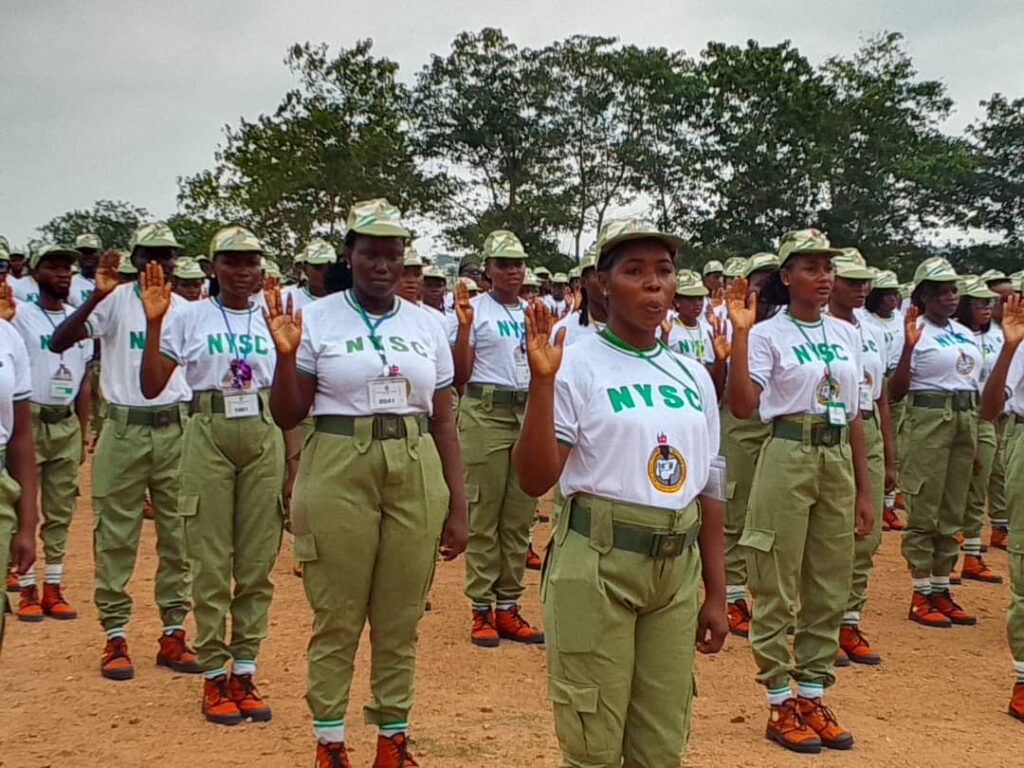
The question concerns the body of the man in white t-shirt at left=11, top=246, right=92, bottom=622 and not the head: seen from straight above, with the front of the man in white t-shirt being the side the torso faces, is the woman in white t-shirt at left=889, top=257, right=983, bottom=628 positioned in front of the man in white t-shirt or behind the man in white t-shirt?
in front

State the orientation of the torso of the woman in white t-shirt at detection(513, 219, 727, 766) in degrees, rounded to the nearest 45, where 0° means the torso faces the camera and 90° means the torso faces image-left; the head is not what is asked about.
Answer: approximately 315°

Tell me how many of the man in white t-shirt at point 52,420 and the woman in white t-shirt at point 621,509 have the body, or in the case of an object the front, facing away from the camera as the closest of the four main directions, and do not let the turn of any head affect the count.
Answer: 0

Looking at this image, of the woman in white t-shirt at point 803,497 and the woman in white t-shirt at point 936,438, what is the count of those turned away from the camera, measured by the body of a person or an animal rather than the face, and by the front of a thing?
0

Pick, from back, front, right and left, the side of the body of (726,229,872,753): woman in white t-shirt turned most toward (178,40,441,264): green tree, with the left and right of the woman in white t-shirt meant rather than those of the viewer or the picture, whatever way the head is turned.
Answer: back

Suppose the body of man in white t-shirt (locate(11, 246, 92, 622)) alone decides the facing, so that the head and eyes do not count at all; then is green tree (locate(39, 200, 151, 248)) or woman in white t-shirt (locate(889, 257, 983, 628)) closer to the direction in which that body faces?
the woman in white t-shirt

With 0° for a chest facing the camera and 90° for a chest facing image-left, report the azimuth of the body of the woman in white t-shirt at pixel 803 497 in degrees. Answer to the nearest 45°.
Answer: approximately 315°

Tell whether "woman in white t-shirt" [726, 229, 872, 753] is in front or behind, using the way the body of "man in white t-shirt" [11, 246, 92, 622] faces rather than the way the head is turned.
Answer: in front

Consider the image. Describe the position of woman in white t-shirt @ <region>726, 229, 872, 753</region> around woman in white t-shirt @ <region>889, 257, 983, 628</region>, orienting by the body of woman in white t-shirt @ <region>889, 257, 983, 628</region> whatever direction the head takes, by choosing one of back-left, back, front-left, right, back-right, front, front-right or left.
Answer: front-right

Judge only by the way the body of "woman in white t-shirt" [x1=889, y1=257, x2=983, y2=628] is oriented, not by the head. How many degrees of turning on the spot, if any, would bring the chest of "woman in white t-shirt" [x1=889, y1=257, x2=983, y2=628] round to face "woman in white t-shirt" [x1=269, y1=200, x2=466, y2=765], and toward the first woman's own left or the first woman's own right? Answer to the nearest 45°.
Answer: approximately 90° to the first woman's own right
